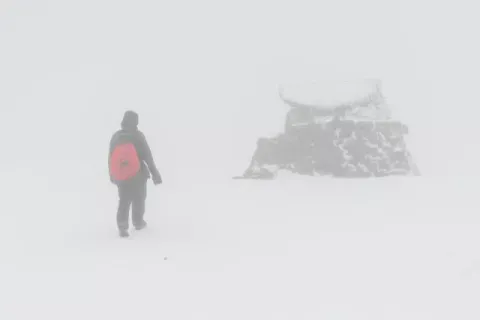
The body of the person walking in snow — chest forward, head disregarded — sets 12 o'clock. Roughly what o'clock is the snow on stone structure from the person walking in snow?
The snow on stone structure is roughly at 12 o'clock from the person walking in snow.

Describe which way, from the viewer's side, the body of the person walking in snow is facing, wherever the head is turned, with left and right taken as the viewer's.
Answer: facing away from the viewer and to the right of the viewer

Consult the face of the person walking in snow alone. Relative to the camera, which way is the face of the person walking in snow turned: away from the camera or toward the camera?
away from the camera
